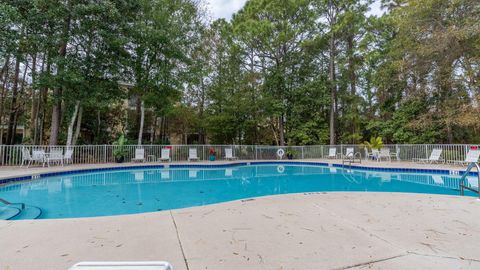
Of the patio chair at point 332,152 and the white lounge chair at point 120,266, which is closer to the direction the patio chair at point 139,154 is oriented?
the white lounge chair

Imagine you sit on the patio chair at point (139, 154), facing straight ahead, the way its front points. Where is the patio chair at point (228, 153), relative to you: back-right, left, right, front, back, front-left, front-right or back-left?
left

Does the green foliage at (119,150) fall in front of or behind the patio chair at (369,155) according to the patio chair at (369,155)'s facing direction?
behind

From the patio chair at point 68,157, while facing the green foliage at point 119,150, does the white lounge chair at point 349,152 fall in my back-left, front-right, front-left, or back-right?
front-right

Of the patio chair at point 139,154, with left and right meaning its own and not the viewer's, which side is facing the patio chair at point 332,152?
left

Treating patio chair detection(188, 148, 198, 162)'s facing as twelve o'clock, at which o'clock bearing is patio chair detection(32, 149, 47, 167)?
patio chair detection(32, 149, 47, 167) is roughly at 2 o'clock from patio chair detection(188, 148, 198, 162).

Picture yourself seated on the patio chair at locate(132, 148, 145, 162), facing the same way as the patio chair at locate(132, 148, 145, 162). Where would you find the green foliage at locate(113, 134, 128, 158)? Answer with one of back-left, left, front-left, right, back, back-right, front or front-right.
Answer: right

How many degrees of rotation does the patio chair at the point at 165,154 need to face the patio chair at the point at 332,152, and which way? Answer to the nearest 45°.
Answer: approximately 90° to its left

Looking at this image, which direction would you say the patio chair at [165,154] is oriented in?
toward the camera

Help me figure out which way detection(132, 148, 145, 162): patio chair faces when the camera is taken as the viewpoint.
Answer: facing the viewer

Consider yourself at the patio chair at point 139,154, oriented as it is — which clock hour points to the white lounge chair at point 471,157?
The white lounge chair is roughly at 10 o'clock from the patio chair.
